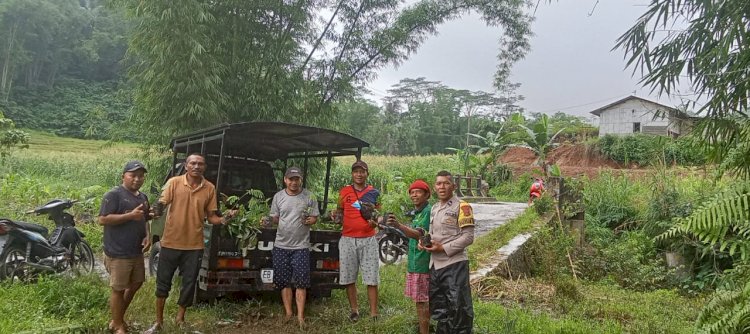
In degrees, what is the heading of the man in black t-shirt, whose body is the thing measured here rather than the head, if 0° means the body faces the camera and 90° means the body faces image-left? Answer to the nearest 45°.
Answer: approximately 315°

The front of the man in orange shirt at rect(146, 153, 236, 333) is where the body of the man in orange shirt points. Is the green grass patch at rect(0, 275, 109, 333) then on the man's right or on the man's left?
on the man's right

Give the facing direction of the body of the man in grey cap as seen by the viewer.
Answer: toward the camera

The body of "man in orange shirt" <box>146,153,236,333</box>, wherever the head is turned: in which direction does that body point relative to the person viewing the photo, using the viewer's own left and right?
facing the viewer

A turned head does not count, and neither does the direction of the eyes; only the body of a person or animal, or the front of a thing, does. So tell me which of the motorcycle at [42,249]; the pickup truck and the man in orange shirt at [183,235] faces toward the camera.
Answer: the man in orange shirt

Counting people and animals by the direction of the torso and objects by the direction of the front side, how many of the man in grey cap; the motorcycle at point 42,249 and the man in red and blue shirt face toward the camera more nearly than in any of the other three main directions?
2

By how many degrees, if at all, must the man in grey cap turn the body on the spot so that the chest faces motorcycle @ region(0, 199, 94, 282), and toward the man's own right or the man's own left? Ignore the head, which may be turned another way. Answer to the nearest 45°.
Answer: approximately 135° to the man's own right

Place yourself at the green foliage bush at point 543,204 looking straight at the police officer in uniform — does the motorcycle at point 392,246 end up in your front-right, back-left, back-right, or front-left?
front-right

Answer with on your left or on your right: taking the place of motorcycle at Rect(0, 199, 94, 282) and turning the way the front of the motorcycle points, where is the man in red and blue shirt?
on your right

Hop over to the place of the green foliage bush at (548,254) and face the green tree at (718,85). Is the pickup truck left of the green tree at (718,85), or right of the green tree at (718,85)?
right
